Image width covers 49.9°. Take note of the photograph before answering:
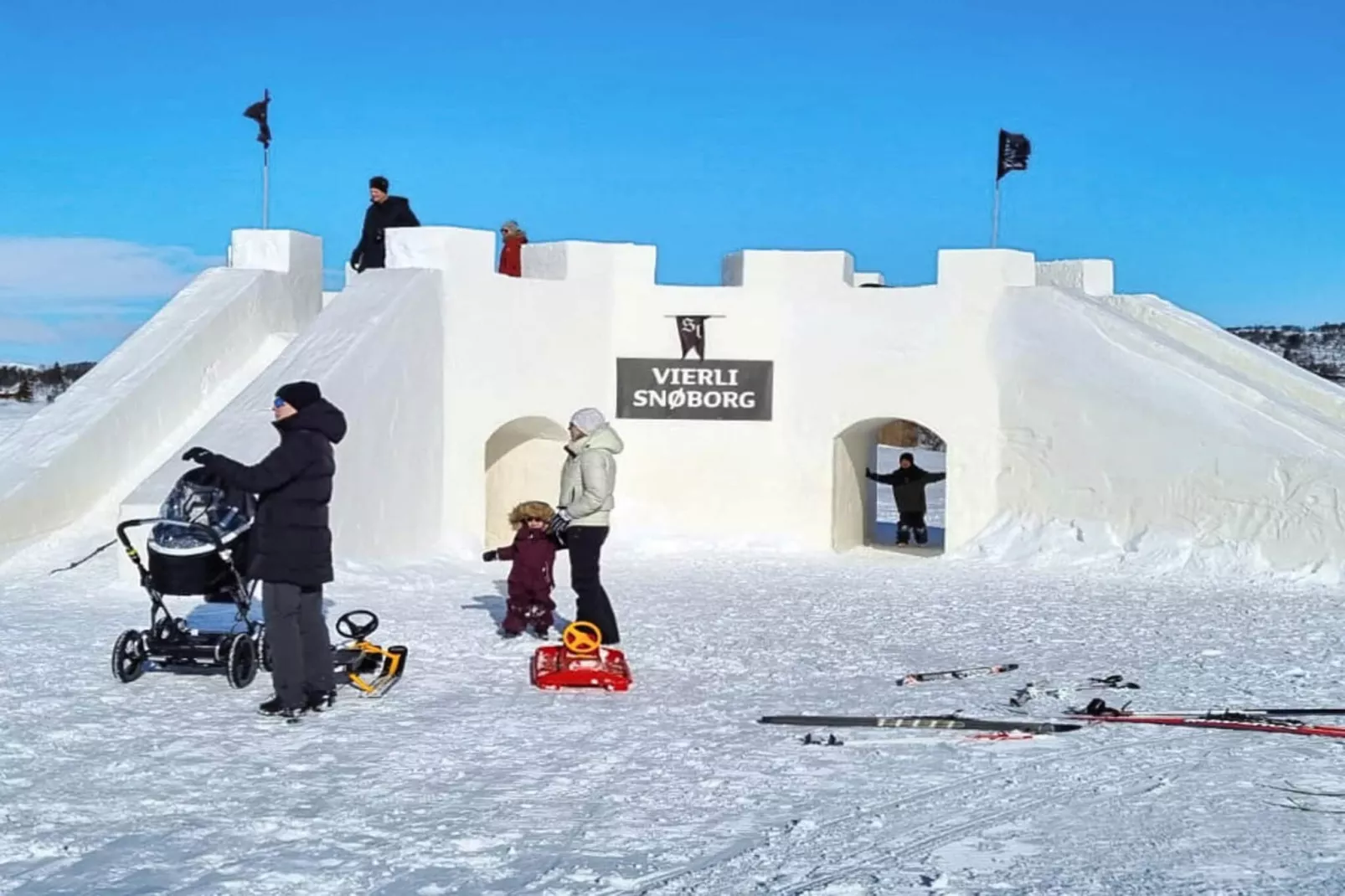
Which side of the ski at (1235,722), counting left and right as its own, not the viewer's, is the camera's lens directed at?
left

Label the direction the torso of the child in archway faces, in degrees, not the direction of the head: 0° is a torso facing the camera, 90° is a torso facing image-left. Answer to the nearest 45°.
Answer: approximately 0°

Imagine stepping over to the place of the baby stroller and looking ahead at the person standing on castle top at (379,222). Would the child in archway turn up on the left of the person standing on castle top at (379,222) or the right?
right

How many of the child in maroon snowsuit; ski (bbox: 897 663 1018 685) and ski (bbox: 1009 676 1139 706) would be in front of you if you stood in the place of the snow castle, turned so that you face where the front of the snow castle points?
3

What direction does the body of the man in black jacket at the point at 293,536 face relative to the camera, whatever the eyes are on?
to the viewer's left

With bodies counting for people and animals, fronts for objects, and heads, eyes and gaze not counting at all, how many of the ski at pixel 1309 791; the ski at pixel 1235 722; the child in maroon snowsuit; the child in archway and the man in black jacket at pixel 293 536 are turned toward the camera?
2

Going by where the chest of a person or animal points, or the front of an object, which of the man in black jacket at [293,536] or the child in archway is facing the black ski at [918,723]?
the child in archway

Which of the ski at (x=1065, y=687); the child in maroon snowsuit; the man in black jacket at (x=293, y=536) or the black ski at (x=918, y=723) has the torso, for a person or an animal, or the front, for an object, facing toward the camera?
the child in maroon snowsuit

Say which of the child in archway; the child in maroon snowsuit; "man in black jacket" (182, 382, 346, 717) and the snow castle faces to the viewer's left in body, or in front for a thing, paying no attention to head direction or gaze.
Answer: the man in black jacket

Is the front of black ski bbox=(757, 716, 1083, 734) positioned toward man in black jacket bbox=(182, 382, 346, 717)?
yes
